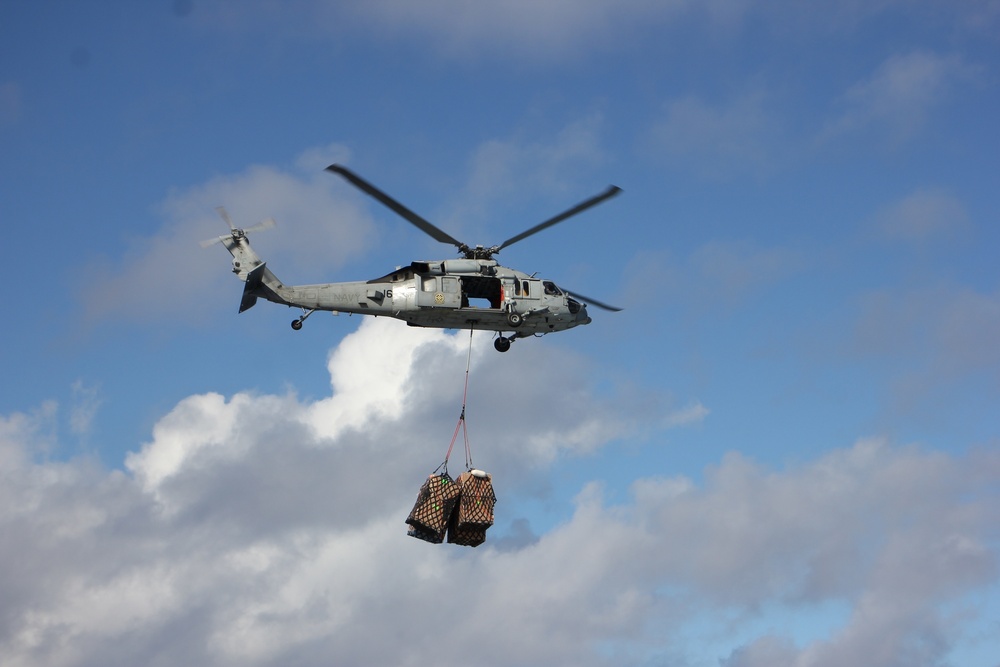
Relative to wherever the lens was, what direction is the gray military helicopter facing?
facing to the right of the viewer
